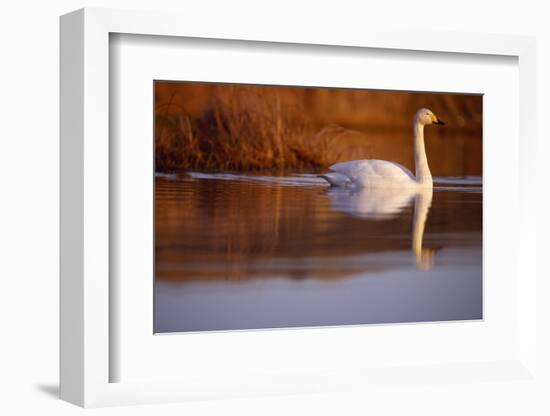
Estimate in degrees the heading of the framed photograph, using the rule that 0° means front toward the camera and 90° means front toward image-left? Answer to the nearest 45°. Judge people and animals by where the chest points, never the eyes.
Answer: approximately 315°
